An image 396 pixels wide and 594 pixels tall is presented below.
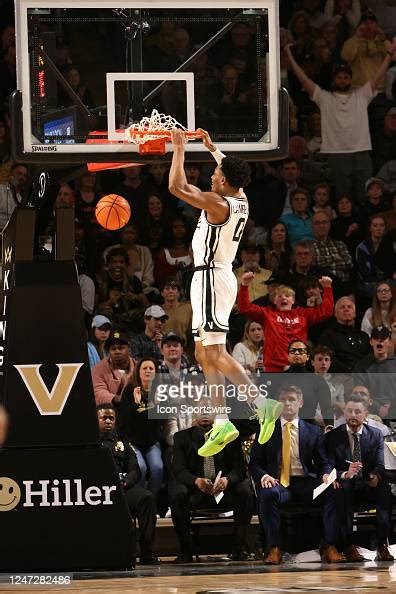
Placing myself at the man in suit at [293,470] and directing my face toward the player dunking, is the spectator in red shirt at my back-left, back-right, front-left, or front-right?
back-right

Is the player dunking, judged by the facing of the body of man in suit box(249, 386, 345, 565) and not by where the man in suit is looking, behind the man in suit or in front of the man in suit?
in front

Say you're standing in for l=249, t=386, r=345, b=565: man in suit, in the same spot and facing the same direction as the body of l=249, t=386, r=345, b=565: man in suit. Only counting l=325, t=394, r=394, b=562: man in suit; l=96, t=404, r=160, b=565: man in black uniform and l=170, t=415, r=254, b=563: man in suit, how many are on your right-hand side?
2

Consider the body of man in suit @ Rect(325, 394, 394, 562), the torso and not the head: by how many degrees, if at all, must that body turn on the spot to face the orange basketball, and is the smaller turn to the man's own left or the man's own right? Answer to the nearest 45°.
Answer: approximately 45° to the man's own right

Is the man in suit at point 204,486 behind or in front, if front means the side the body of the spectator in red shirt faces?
in front

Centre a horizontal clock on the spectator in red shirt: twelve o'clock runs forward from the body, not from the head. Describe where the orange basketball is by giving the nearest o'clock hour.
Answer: The orange basketball is roughly at 1 o'clock from the spectator in red shirt.
